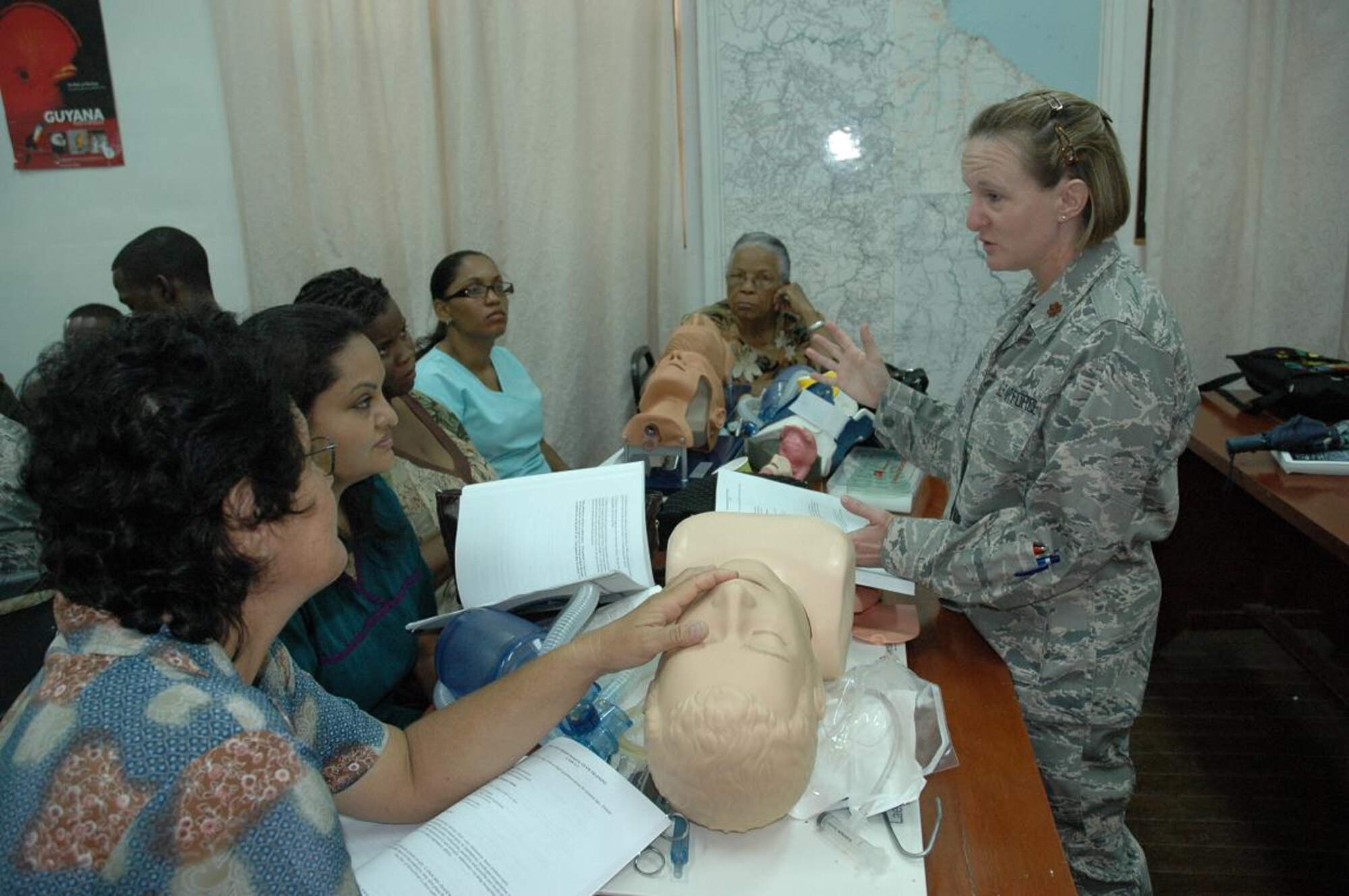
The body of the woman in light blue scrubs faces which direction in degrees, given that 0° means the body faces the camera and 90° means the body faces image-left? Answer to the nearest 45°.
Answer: approximately 315°

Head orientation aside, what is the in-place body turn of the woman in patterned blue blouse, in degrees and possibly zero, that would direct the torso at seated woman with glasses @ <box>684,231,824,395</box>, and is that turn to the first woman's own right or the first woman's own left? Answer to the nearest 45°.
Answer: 0° — they already face them

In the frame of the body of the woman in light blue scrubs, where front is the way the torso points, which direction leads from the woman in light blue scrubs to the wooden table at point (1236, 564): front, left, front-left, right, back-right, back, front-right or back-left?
front-left

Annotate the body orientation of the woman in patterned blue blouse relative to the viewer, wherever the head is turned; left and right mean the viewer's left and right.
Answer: facing away from the viewer and to the right of the viewer

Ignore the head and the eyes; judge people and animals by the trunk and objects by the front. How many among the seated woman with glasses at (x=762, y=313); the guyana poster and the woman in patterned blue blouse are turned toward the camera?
2

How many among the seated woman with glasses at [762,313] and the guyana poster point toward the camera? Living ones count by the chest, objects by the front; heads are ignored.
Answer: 2

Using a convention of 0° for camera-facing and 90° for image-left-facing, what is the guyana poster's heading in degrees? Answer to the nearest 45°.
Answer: approximately 0°

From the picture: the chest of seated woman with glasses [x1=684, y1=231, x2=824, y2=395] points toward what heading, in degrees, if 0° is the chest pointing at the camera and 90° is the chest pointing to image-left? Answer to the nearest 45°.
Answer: approximately 0°

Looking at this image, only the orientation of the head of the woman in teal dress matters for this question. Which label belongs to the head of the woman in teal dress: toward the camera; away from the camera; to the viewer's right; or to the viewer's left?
to the viewer's right

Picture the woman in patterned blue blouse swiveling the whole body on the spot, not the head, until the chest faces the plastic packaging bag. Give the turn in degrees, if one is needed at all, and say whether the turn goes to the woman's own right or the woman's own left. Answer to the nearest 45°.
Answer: approximately 45° to the woman's own right

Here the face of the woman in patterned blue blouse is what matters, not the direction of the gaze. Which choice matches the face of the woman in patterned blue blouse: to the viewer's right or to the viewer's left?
to the viewer's right

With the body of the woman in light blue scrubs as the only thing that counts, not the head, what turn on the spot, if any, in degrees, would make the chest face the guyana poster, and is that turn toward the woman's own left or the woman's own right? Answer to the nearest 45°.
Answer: approximately 180°
